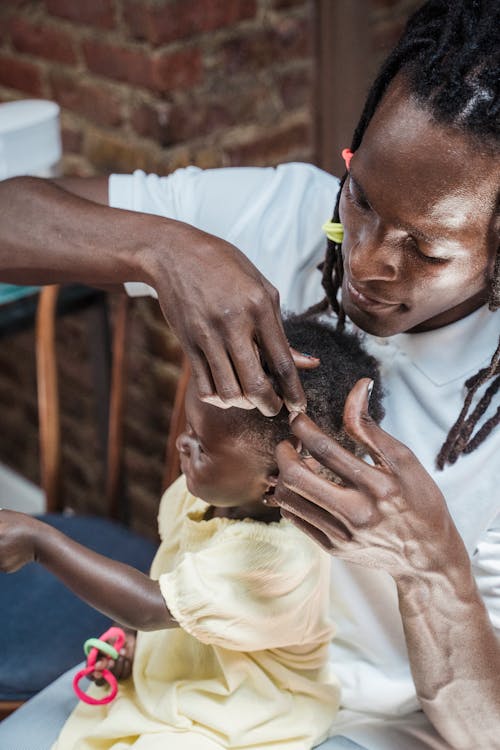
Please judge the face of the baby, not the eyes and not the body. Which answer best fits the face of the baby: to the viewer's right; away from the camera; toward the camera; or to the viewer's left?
to the viewer's left

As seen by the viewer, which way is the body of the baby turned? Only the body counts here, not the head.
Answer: to the viewer's left

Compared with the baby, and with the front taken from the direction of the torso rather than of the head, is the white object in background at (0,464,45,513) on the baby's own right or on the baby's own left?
on the baby's own right

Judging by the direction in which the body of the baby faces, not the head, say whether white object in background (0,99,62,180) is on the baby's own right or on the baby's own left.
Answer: on the baby's own right

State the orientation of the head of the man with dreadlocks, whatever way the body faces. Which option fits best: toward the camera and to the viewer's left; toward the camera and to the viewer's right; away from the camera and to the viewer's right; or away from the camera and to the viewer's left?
toward the camera and to the viewer's left

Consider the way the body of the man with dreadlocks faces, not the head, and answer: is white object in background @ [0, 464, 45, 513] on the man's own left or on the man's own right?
on the man's own right

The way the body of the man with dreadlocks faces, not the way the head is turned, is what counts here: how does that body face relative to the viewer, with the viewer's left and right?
facing the viewer and to the left of the viewer
